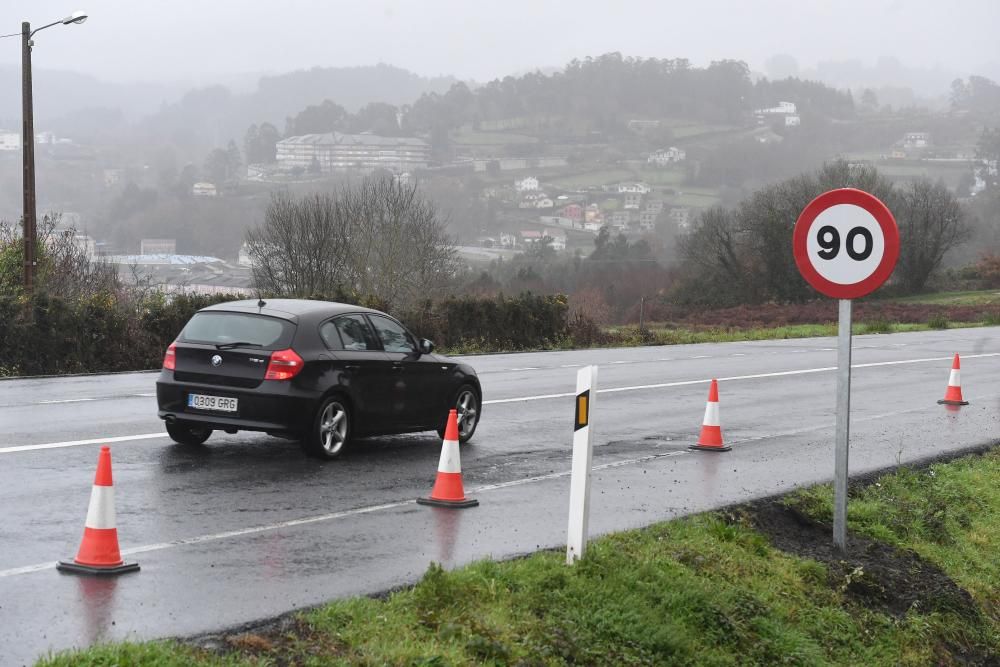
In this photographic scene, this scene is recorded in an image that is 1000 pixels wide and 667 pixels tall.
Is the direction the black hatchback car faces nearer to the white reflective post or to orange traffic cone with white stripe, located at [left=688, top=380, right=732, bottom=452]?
the orange traffic cone with white stripe

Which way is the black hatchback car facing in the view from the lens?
facing away from the viewer and to the right of the viewer

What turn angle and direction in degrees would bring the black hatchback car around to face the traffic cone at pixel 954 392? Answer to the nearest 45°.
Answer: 0° — it already faces it

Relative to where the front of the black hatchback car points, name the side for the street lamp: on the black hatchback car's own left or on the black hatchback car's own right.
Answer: on the black hatchback car's own left

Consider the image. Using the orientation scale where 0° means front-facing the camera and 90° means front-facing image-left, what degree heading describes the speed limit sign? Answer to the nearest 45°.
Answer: approximately 0°

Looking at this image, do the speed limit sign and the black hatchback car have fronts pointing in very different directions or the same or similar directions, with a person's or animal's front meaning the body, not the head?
very different directions

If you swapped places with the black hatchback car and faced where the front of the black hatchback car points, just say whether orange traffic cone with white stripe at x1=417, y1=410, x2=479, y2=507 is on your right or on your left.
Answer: on your right

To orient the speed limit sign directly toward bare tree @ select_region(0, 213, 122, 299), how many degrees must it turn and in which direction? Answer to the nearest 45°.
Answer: approximately 135° to its right

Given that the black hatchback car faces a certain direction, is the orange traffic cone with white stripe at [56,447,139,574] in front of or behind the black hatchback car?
behind

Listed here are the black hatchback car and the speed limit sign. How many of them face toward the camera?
1

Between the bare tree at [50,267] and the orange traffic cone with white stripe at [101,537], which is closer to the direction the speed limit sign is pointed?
the orange traffic cone with white stripe
